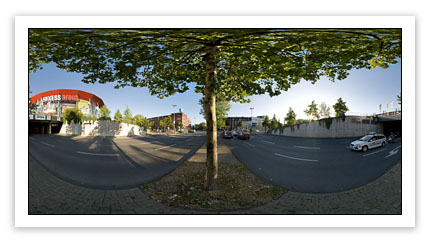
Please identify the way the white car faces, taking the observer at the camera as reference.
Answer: facing the viewer and to the left of the viewer
